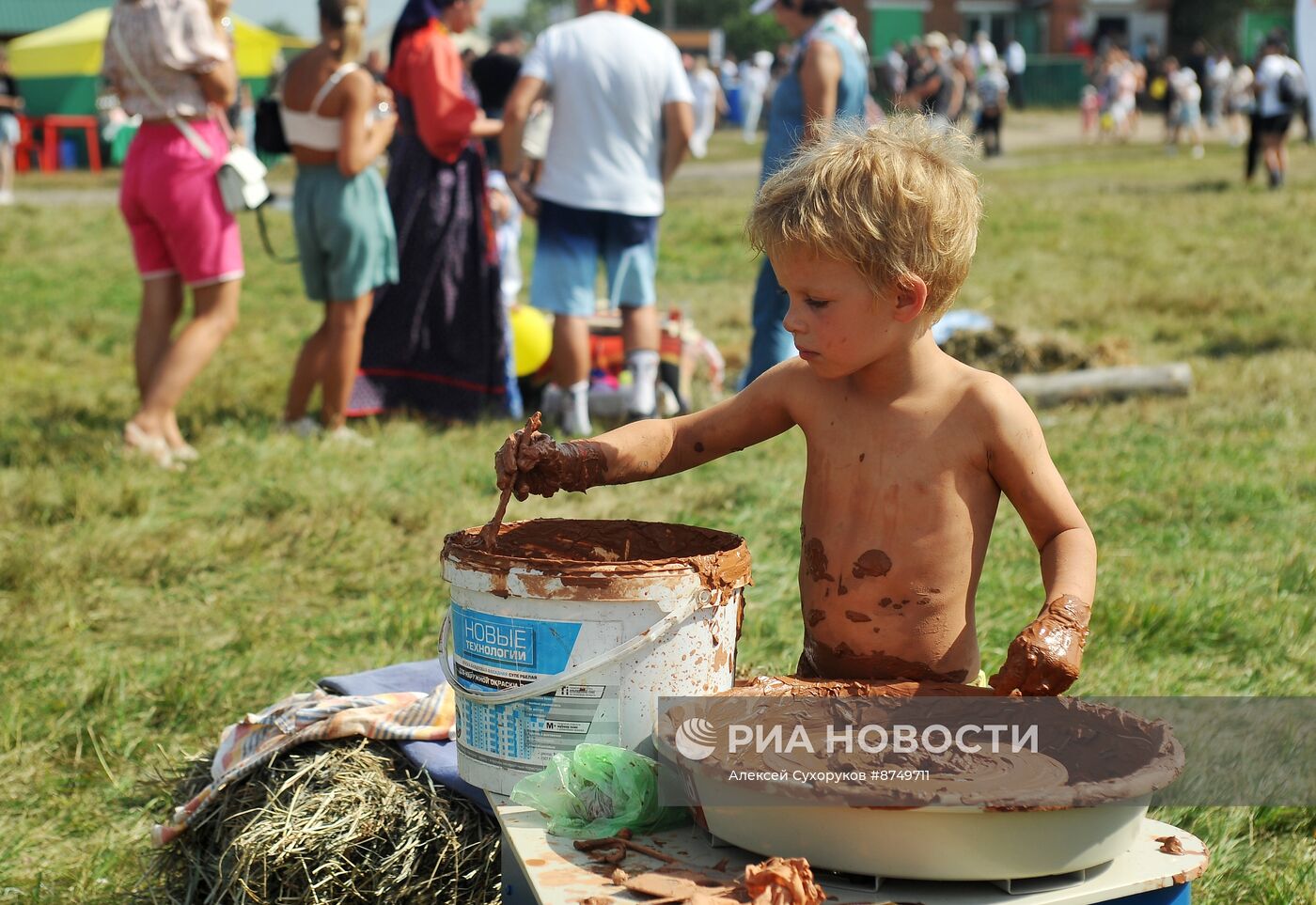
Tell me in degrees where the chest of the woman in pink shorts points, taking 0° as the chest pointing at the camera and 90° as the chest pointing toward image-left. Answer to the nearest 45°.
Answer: approximately 225°

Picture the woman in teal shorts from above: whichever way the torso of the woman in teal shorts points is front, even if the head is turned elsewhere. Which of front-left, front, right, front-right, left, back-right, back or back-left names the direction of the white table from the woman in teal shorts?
back-right

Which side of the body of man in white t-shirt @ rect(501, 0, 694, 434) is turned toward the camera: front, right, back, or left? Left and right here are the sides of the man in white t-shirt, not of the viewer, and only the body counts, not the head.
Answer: back

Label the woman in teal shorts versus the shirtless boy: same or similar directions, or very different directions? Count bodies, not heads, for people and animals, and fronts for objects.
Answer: very different directions

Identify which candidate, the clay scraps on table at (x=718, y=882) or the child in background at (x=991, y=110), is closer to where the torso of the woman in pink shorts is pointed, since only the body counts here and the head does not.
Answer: the child in background

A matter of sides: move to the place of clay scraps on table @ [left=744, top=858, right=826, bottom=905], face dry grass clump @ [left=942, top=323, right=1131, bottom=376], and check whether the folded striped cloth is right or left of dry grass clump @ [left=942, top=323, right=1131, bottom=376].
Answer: left

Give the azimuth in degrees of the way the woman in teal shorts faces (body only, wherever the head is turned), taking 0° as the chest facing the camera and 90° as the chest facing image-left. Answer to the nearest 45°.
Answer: approximately 225°

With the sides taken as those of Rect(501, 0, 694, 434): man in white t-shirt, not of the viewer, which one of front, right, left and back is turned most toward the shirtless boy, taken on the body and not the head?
back

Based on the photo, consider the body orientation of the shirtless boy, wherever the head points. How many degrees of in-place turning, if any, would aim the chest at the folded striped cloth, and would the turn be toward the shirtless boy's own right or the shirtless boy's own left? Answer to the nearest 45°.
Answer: approximately 45° to the shirtless boy's own right

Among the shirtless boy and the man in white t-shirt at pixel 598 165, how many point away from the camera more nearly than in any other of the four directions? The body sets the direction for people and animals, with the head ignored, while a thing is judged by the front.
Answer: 1

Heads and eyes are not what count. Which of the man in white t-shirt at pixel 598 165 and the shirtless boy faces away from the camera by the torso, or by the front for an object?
the man in white t-shirt

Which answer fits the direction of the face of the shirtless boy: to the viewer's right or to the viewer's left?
to the viewer's left
